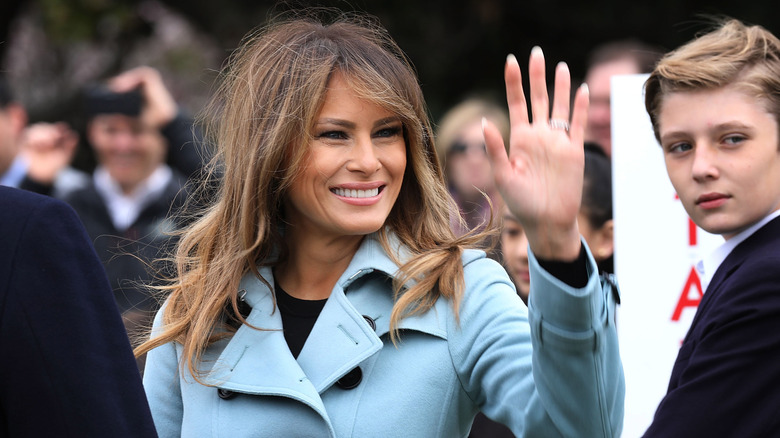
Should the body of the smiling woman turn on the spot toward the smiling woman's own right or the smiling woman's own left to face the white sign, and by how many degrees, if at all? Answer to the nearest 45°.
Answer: approximately 135° to the smiling woman's own left

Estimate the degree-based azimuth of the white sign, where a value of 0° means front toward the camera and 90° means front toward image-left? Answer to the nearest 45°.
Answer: approximately 0°

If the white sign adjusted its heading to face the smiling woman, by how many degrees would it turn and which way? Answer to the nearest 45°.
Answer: approximately 45° to its right

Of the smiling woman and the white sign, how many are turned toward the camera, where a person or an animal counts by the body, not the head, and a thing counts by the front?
2

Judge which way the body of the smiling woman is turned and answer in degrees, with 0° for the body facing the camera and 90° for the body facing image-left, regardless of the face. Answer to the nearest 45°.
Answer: approximately 0°
